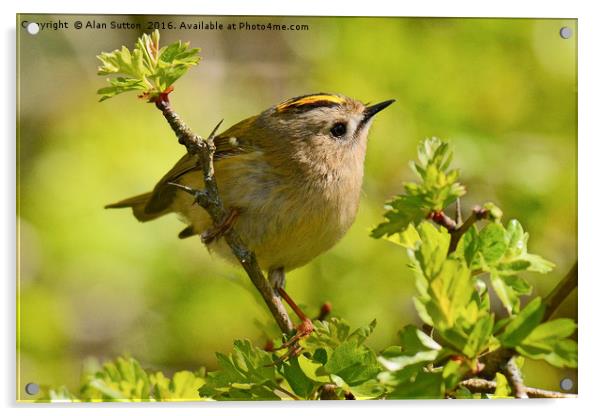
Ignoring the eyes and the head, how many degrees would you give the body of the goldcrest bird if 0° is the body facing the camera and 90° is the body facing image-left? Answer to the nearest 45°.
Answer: approximately 270°
